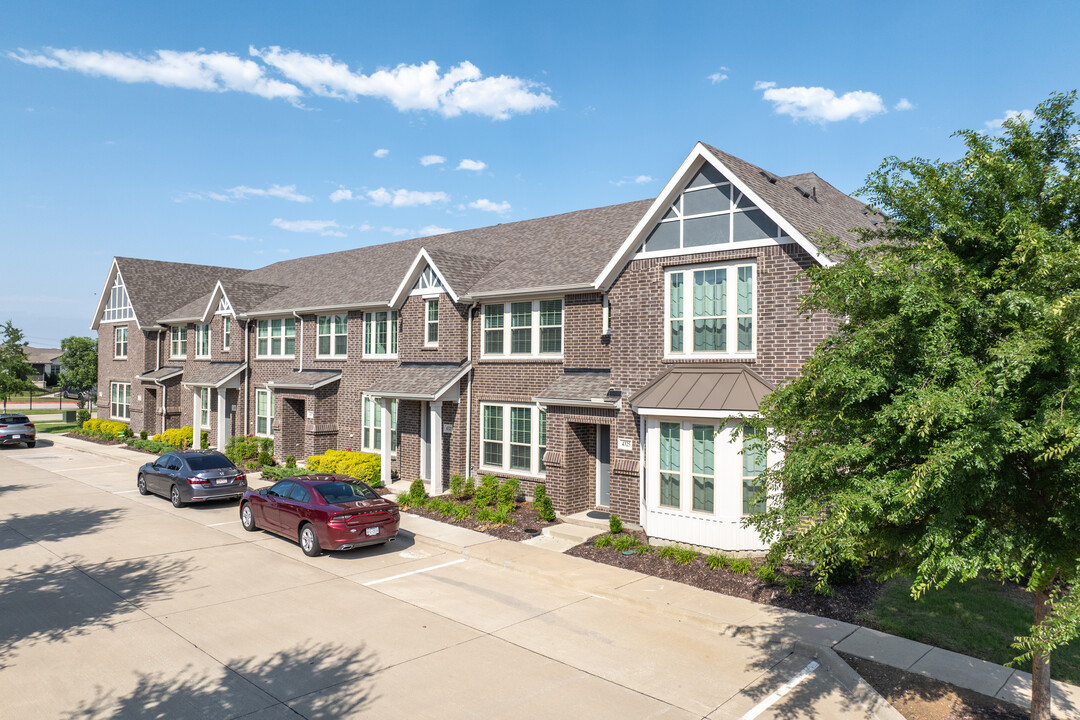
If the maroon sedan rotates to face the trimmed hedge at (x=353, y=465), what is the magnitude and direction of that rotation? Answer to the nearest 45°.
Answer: approximately 45° to its right

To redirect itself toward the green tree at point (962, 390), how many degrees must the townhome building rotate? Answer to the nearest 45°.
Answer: approximately 45° to its left

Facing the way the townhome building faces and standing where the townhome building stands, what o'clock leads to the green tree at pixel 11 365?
The green tree is roughly at 3 o'clock from the townhome building.

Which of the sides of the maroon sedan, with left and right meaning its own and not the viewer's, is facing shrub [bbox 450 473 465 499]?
right

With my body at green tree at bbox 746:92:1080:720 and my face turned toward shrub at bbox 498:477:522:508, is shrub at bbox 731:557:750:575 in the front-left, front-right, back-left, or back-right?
front-right

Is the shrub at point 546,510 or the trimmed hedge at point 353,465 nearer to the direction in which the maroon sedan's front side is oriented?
the trimmed hedge

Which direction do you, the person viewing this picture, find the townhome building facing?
facing the viewer and to the left of the viewer

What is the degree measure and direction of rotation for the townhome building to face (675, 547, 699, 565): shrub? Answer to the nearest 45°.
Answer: approximately 45° to its left
